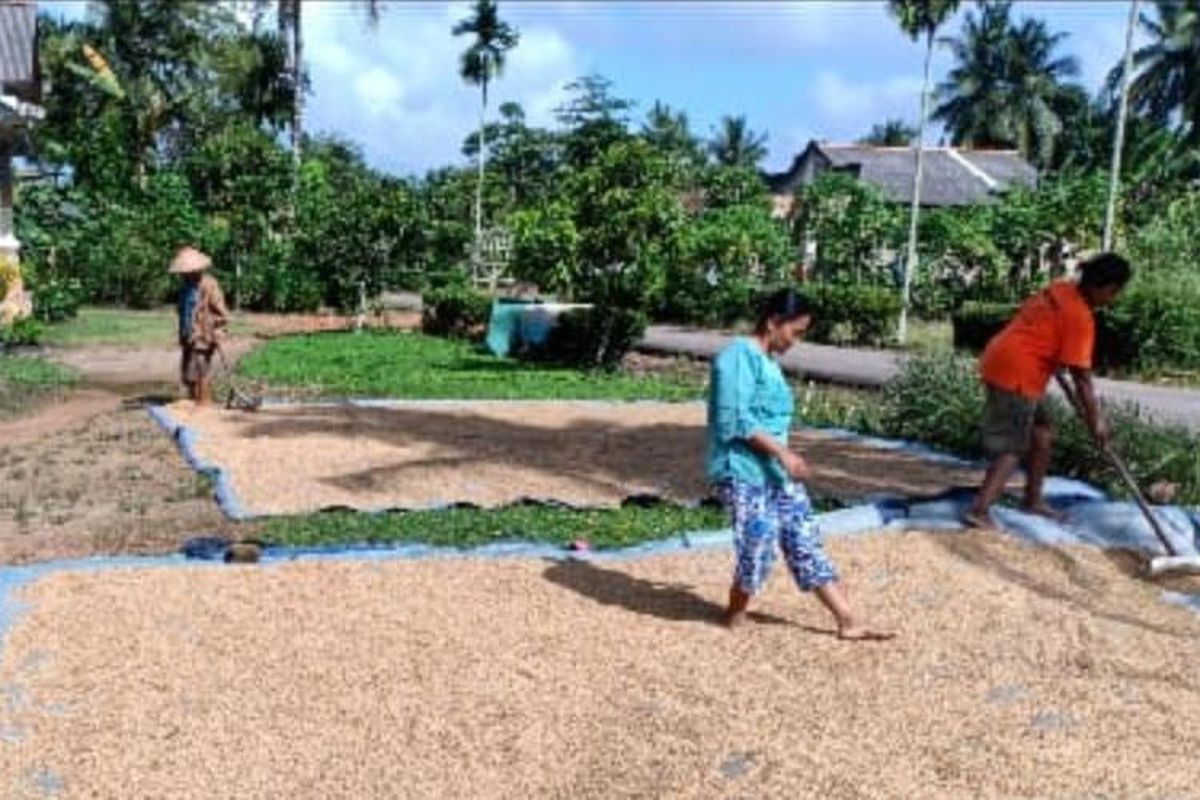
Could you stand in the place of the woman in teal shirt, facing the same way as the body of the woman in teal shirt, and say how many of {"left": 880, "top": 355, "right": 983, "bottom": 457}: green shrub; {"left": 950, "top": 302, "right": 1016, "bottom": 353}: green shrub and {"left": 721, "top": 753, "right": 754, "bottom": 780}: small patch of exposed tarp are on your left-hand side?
2

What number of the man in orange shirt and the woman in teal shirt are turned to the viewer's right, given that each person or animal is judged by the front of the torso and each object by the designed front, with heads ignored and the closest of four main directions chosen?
2

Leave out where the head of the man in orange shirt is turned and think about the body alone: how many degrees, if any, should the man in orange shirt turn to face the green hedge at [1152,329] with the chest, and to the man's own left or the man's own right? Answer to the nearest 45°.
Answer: approximately 90° to the man's own left

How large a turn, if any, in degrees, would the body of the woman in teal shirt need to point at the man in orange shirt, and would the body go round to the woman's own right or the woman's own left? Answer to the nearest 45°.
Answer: approximately 45° to the woman's own left

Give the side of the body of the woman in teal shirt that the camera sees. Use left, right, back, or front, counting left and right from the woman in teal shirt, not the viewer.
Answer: right

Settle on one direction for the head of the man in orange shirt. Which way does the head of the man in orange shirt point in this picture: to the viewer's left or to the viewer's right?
to the viewer's right

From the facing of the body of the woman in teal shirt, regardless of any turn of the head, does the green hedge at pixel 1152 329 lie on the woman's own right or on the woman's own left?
on the woman's own left

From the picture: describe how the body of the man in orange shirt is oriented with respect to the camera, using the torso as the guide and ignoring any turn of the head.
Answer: to the viewer's right

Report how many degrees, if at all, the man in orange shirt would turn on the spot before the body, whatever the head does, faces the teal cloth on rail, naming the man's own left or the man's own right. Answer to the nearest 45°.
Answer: approximately 135° to the man's own left

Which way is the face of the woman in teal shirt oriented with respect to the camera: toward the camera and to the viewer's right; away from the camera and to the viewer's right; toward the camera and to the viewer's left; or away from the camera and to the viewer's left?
toward the camera and to the viewer's right

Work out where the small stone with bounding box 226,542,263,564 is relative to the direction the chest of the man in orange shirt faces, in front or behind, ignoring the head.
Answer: behind
